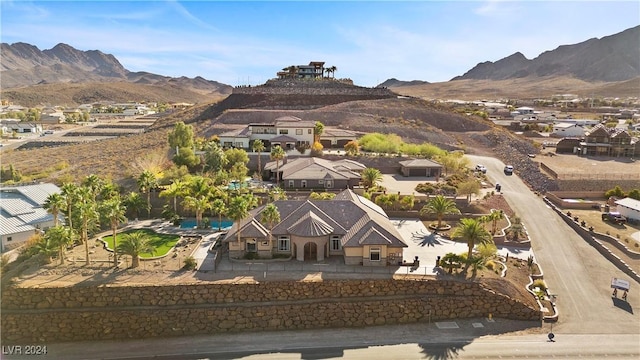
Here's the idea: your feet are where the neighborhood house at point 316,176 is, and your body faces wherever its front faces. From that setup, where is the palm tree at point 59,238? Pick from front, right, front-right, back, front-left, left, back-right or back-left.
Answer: front-right

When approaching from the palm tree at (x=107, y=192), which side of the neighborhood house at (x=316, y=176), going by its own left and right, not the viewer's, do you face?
right

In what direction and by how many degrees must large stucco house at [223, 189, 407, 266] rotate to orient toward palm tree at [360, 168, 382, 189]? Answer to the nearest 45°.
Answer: approximately 180°

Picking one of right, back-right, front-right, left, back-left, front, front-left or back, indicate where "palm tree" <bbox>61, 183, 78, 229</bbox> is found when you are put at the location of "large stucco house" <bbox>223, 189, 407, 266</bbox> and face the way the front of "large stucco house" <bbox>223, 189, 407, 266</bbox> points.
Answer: right

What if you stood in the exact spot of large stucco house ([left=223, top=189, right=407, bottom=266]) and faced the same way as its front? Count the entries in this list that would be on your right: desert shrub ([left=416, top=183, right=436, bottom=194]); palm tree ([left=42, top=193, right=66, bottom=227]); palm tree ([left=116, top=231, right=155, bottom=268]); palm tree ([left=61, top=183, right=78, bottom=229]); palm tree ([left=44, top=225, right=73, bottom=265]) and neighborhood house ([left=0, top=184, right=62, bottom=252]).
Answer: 5

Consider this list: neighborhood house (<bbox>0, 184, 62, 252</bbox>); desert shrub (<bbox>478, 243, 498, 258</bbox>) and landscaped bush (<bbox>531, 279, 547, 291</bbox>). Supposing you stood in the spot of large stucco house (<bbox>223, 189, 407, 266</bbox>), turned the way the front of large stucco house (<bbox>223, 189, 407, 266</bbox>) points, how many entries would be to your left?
2

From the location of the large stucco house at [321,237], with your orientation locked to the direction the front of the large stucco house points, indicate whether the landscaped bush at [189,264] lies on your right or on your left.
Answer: on your right

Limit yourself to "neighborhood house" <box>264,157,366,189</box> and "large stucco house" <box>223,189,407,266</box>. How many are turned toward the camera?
2

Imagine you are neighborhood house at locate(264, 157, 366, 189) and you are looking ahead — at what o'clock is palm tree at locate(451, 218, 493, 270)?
The palm tree is roughly at 11 o'clock from the neighborhood house.
